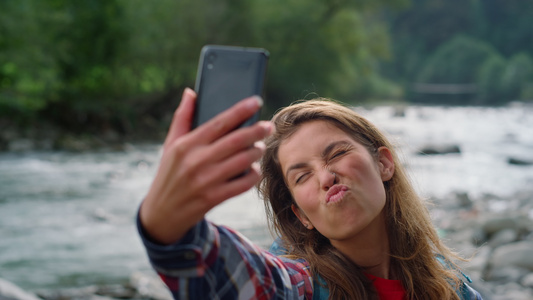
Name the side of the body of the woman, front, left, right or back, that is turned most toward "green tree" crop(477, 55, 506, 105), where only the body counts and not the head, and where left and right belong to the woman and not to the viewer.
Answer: back

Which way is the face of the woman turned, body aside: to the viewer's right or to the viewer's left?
to the viewer's left

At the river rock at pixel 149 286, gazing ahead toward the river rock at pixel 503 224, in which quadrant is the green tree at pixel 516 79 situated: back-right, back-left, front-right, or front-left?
front-left

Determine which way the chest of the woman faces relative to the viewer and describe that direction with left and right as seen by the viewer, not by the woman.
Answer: facing the viewer

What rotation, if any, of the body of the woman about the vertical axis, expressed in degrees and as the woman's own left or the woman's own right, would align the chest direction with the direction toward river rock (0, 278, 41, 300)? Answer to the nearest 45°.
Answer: approximately 135° to the woman's own right

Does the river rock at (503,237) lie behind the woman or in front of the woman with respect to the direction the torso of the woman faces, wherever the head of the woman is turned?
behind

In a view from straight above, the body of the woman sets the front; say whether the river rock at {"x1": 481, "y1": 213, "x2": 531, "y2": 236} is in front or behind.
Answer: behind
